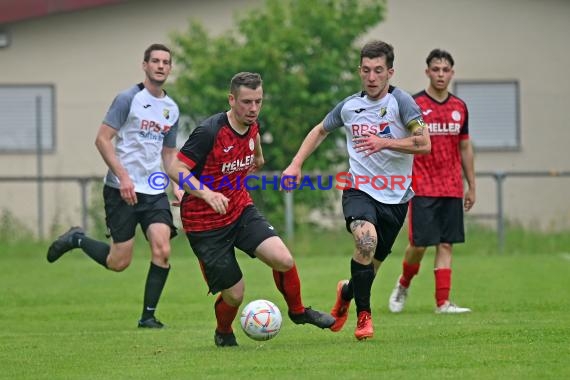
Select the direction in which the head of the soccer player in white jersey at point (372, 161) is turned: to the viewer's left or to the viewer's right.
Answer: to the viewer's left

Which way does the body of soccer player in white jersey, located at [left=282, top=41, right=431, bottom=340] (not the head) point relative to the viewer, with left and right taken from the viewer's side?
facing the viewer

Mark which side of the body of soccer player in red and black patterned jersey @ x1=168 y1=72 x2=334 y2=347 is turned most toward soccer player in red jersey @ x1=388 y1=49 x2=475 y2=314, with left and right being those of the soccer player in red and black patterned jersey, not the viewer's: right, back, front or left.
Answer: left

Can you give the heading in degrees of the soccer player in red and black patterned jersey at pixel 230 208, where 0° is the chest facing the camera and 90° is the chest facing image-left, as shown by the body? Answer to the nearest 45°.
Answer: approximately 315°

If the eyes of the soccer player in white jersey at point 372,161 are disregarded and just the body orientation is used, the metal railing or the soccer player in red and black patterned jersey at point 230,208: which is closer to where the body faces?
the soccer player in red and black patterned jersey

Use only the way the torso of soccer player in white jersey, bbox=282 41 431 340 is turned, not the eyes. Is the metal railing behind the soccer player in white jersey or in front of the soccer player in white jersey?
behind

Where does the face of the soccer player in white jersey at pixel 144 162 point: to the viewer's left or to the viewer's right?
to the viewer's right

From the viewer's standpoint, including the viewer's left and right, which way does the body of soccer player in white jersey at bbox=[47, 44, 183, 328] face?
facing the viewer and to the right of the viewer

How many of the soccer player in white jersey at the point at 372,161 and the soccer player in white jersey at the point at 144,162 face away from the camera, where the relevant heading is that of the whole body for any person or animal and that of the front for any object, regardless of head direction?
0

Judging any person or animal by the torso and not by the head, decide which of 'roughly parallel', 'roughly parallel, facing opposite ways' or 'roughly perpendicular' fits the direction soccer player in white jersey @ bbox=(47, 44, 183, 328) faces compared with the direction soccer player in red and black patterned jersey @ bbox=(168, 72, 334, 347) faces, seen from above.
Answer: roughly parallel
